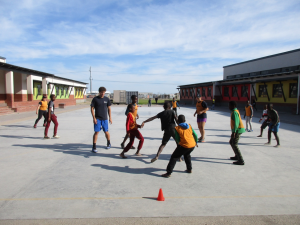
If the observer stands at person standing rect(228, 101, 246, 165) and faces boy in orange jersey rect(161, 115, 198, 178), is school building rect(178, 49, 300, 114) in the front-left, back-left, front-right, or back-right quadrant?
back-right

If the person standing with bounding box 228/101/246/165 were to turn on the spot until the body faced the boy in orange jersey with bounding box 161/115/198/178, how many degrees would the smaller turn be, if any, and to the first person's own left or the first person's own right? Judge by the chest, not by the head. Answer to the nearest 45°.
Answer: approximately 45° to the first person's own left

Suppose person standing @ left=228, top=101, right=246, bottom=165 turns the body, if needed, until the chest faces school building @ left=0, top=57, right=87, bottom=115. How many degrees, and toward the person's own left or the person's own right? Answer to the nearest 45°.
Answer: approximately 45° to the person's own right

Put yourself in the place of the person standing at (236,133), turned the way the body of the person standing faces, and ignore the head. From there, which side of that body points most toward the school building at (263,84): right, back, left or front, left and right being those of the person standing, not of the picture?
right

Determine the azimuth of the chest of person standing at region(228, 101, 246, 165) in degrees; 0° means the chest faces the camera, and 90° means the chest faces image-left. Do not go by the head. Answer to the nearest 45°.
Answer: approximately 90°

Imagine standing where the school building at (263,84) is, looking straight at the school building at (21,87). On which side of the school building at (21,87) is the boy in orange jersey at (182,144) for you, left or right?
left
